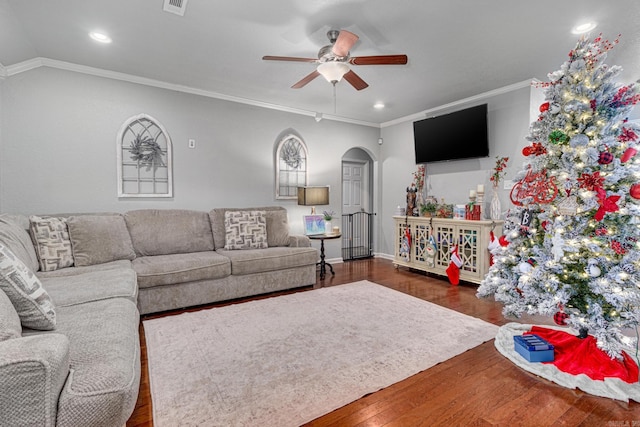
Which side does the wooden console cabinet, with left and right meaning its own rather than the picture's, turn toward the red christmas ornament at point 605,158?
left

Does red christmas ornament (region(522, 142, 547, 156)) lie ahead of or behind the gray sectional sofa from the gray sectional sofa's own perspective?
ahead

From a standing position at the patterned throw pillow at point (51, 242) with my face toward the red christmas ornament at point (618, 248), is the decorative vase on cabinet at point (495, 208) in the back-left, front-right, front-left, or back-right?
front-left

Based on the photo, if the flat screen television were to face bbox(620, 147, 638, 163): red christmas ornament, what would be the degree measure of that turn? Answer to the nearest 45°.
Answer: approximately 45° to its left

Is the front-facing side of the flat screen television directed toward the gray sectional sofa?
yes

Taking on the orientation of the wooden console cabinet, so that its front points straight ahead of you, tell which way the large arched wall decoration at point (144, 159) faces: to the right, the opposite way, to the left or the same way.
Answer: to the left

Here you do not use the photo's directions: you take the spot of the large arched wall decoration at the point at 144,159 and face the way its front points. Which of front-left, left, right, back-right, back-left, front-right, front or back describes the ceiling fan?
front-left

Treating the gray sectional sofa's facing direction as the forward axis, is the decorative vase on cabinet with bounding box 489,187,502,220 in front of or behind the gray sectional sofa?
in front

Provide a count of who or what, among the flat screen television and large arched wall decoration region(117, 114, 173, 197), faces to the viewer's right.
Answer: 0

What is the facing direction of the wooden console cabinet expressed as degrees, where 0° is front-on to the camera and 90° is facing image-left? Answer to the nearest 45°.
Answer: approximately 45°

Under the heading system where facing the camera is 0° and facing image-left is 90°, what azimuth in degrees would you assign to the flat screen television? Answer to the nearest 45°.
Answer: approximately 45°

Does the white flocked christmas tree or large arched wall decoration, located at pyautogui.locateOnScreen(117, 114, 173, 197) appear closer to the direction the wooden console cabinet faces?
the large arched wall decoration

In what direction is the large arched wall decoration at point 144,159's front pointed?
toward the camera

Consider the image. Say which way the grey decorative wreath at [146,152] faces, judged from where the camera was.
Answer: facing the viewer

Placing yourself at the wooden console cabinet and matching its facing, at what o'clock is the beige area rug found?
The beige area rug is roughly at 11 o'clock from the wooden console cabinet.
